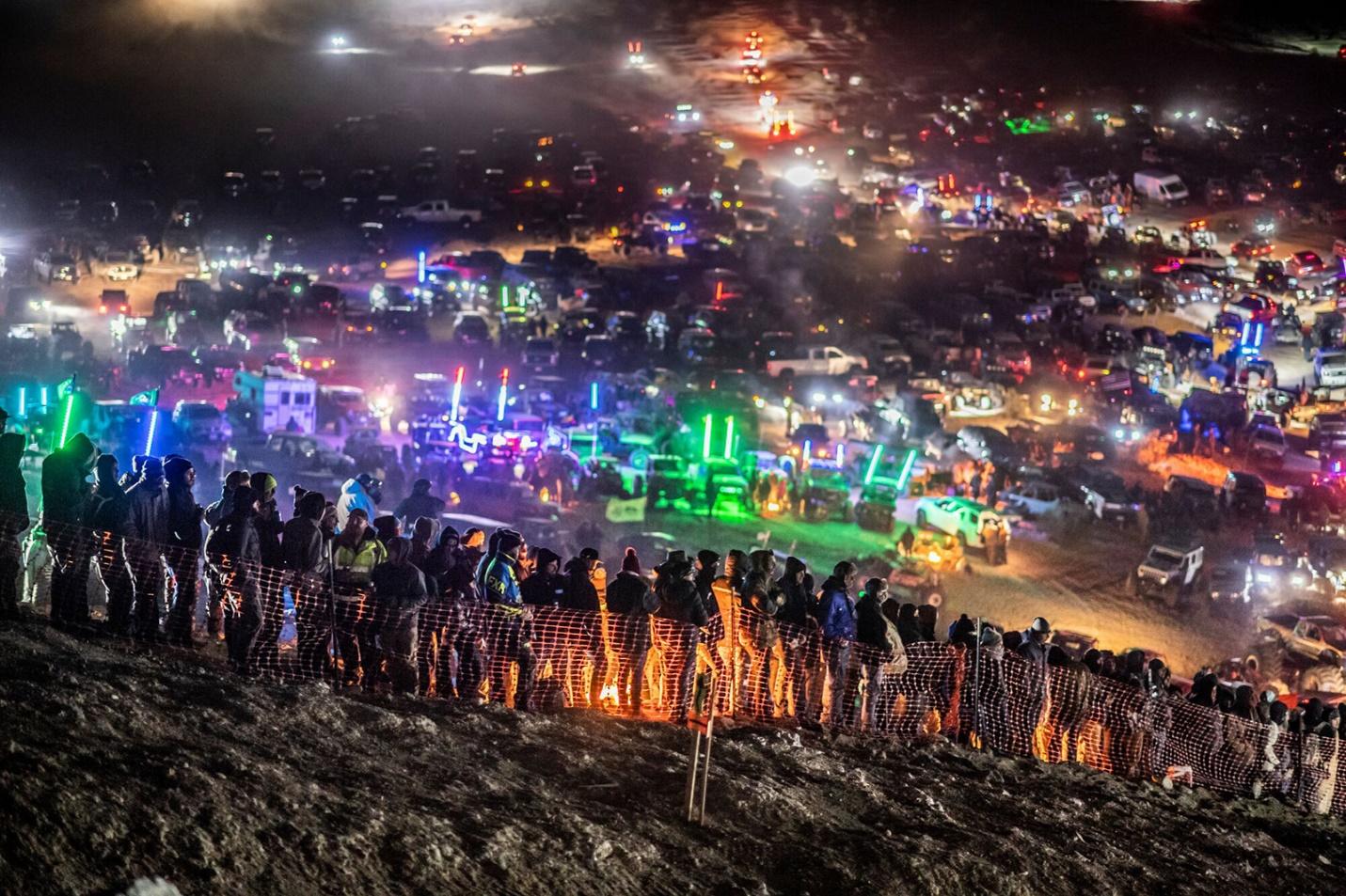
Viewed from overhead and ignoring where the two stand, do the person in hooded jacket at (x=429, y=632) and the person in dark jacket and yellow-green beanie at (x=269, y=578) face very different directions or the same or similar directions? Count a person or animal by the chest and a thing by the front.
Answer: same or similar directions

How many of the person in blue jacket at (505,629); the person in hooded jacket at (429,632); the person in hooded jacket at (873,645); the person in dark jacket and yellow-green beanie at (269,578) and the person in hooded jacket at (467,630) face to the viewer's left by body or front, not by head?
0

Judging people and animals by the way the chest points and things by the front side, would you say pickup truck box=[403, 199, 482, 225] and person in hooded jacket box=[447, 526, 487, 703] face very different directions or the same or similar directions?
very different directions
